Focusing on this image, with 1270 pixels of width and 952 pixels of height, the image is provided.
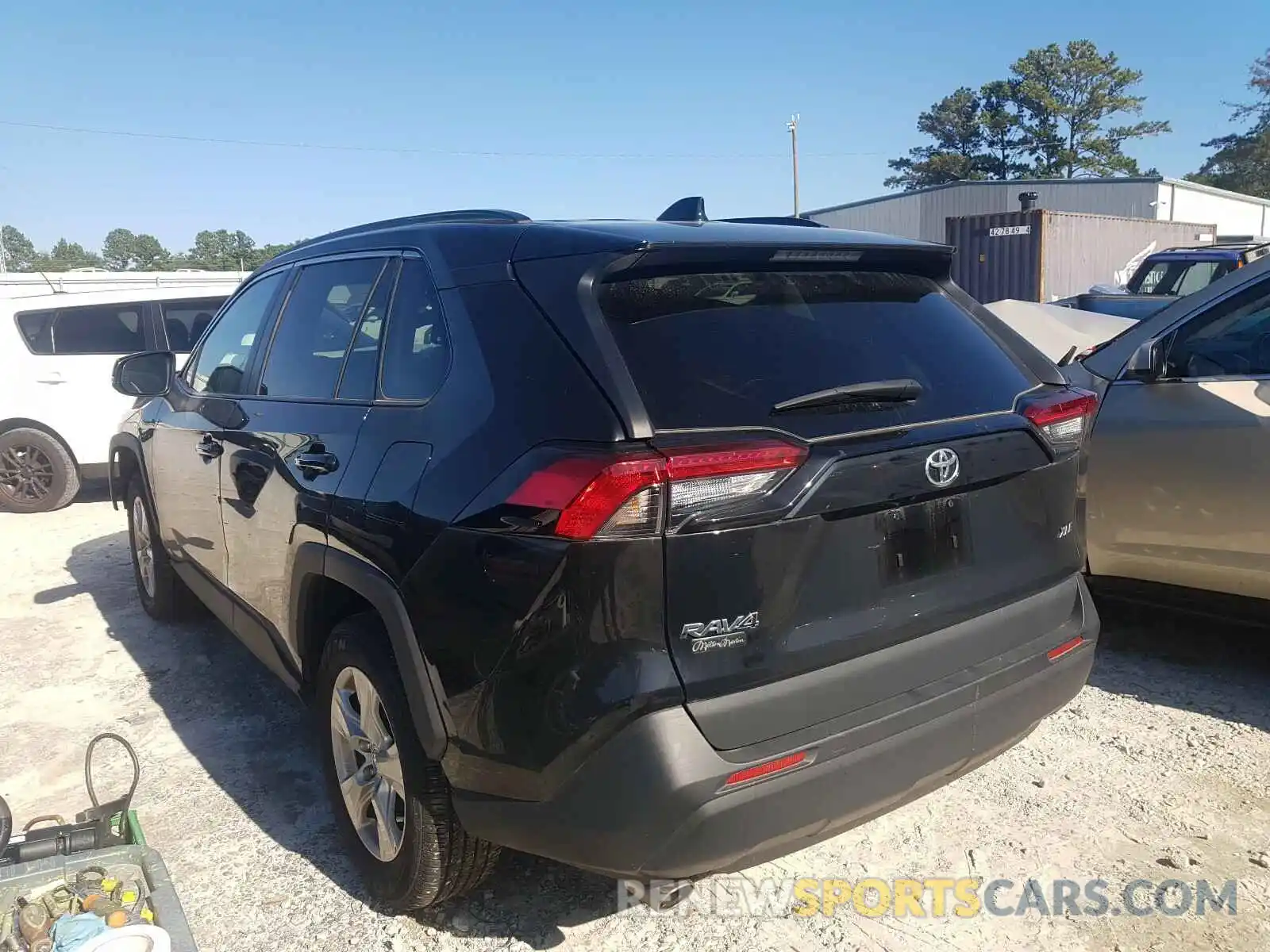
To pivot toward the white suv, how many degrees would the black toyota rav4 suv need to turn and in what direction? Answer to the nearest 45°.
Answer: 0° — it already faces it

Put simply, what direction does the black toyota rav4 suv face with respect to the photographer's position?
facing away from the viewer and to the left of the viewer

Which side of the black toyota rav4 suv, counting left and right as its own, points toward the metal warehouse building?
right

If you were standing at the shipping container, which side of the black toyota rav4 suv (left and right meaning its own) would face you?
right

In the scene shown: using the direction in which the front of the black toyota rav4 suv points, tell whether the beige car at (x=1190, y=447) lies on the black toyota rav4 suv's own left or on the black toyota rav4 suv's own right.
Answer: on the black toyota rav4 suv's own right
